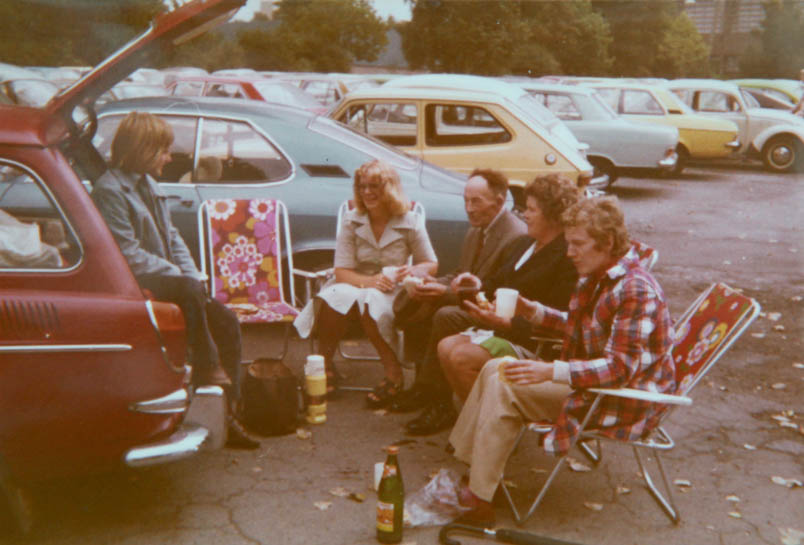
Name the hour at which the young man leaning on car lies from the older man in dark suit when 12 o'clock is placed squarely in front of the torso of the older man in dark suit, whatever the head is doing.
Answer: The young man leaning on car is roughly at 1 o'clock from the older man in dark suit.

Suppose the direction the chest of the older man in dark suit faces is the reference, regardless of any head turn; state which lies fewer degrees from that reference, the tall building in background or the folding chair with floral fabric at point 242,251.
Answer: the folding chair with floral fabric

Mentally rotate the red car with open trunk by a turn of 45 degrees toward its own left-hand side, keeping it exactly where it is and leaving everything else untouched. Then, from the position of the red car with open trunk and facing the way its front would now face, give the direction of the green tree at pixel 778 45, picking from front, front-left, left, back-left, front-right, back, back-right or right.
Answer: back

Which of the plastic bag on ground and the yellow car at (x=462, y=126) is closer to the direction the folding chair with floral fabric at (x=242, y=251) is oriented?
the plastic bag on ground

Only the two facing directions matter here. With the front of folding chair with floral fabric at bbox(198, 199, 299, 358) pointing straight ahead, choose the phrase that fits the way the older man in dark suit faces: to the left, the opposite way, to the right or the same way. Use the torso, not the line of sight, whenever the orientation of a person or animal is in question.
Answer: to the right

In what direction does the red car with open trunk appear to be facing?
to the viewer's left

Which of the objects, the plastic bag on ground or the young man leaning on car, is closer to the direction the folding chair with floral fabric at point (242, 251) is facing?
the plastic bag on ground

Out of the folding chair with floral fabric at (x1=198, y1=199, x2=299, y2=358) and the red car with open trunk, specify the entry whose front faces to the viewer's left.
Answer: the red car with open trunk

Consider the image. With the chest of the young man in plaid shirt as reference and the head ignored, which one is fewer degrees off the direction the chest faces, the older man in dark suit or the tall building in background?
the older man in dark suit

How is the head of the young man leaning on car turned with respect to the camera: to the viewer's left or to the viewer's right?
to the viewer's right
